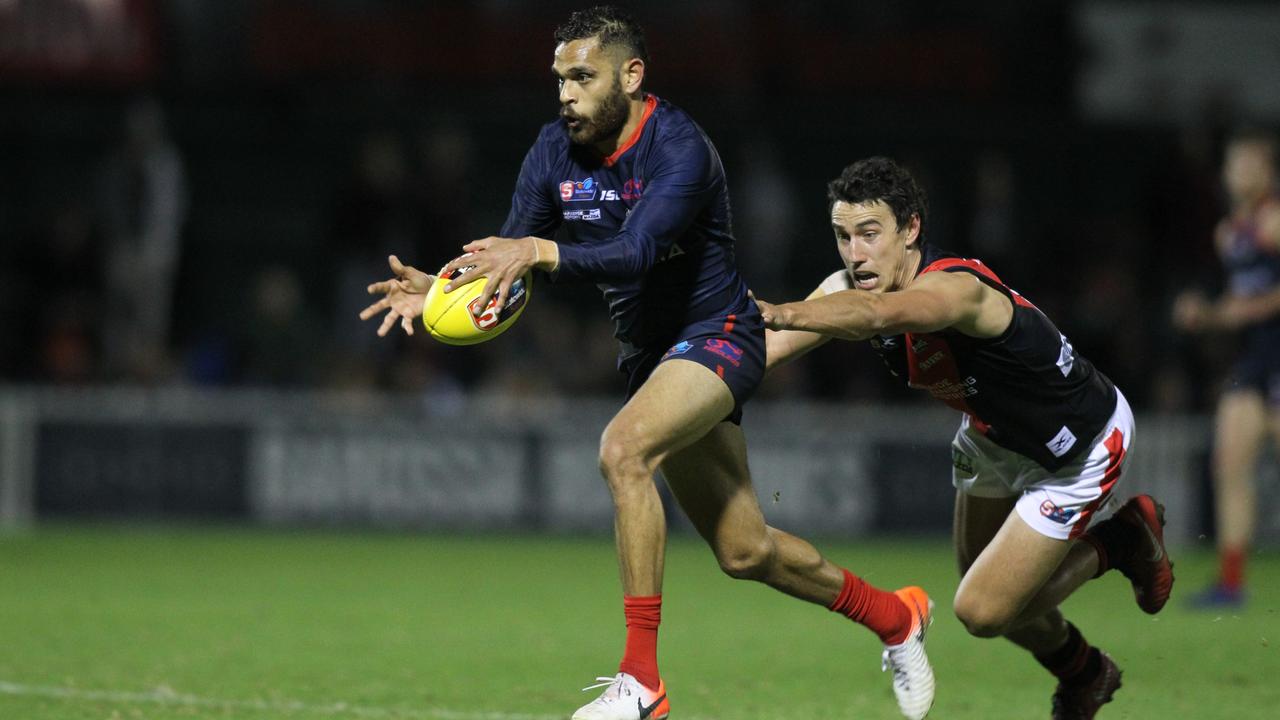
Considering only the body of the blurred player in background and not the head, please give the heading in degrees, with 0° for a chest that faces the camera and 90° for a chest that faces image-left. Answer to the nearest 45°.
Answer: approximately 45°

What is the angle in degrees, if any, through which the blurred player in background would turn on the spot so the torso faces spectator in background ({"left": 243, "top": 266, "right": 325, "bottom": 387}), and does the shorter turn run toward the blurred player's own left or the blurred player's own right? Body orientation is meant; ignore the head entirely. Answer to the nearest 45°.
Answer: approximately 45° to the blurred player's own right

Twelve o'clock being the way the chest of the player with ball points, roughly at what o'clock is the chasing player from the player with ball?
The chasing player is roughly at 8 o'clock from the player with ball.

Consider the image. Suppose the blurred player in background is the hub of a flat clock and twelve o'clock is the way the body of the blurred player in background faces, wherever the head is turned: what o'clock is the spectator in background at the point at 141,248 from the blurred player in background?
The spectator in background is roughly at 2 o'clock from the blurred player in background.

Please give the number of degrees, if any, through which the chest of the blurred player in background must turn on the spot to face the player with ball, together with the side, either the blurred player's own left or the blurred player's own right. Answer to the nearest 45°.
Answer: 0° — they already face them

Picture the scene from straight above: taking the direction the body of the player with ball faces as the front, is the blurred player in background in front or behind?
behind

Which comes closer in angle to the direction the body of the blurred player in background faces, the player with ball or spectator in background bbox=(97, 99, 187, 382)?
the player with ball

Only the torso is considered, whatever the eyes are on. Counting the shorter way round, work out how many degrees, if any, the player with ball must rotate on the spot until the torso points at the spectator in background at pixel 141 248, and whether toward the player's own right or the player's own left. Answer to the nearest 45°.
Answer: approximately 90° to the player's own right
